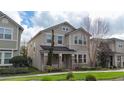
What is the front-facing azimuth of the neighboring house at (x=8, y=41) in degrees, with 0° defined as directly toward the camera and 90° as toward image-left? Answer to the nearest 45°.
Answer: approximately 0°

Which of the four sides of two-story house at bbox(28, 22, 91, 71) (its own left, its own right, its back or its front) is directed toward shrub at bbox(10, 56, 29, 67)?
right

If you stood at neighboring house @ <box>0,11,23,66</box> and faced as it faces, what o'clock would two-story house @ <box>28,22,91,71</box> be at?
The two-story house is roughly at 8 o'clock from the neighboring house.

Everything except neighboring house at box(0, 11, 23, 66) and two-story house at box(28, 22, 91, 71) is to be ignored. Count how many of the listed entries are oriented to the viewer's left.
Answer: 0

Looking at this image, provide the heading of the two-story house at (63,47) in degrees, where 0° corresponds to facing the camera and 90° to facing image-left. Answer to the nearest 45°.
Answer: approximately 315°

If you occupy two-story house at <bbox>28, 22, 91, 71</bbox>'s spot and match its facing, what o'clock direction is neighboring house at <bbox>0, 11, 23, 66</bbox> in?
The neighboring house is roughly at 3 o'clock from the two-story house.
